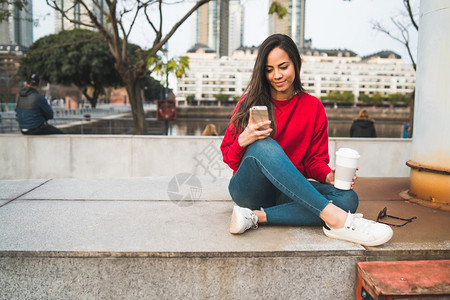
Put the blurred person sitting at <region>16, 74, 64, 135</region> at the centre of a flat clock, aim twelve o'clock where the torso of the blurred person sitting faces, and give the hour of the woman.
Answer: The woman is roughly at 4 o'clock from the blurred person sitting.

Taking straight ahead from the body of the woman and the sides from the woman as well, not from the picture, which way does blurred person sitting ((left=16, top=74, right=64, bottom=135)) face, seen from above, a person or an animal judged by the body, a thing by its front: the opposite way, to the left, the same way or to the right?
the opposite way

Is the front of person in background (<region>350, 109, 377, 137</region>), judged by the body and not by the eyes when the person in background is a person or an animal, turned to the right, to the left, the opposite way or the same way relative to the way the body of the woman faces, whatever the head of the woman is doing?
the opposite way

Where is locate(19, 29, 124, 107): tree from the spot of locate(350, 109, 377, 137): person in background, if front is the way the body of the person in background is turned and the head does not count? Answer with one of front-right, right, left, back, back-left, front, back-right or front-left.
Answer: front-left

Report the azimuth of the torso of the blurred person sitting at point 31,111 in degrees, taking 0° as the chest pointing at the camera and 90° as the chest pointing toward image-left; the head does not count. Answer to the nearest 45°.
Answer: approximately 225°

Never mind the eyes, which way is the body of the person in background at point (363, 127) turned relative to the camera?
away from the camera

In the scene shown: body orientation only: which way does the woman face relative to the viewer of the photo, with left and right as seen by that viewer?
facing the viewer

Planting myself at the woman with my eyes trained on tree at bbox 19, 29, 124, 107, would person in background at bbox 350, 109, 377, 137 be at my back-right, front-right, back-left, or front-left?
front-right

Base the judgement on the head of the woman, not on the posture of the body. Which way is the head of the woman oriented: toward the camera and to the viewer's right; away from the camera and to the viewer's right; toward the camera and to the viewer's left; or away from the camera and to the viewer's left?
toward the camera and to the viewer's left

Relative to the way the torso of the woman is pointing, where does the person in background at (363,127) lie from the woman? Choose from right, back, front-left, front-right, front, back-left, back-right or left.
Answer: back

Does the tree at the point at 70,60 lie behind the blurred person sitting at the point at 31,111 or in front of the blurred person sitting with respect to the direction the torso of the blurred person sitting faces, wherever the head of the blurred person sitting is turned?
in front

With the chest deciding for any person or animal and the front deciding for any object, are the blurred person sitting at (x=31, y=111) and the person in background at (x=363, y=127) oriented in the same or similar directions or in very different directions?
same or similar directions

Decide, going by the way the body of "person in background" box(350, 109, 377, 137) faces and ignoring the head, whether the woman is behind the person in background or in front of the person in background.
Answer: behind

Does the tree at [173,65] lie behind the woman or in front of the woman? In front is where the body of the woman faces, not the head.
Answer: behind

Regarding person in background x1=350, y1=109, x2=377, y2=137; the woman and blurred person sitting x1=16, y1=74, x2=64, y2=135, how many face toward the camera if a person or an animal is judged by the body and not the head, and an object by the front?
1

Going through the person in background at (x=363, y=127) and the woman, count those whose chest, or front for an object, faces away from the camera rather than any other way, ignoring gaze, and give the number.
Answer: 1
